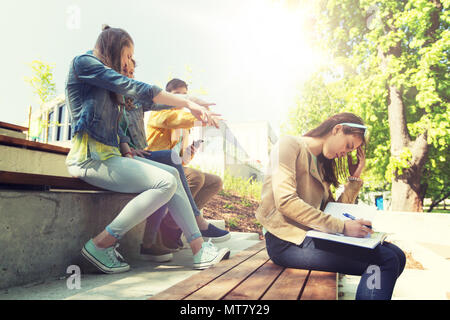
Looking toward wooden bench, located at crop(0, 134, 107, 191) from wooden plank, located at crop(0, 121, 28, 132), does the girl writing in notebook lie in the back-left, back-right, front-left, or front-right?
front-left

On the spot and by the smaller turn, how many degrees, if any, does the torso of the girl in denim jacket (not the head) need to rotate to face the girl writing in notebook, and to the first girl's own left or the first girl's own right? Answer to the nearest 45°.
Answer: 0° — they already face them

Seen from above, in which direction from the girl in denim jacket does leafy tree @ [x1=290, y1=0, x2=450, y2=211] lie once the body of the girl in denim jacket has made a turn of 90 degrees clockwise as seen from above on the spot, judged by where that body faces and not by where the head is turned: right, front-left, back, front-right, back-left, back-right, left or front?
back-left

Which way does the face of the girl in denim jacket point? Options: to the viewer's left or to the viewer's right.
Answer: to the viewer's right

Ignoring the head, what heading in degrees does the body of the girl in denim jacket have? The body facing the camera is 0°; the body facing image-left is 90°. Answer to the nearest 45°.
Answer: approximately 270°

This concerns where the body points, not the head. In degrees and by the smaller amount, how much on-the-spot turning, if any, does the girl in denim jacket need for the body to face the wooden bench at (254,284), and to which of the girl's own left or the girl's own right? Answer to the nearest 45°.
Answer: approximately 45° to the girl's own right
